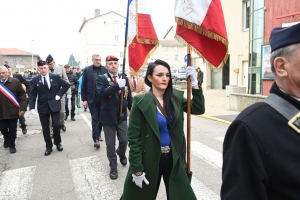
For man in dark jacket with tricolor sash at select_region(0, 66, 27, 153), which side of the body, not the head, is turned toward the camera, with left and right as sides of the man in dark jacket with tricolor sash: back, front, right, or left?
front

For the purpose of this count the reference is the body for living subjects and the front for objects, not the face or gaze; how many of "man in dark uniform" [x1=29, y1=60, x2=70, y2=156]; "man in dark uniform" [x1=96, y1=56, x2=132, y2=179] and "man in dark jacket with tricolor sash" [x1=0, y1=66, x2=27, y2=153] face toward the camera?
3

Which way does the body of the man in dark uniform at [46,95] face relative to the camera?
toward the camera

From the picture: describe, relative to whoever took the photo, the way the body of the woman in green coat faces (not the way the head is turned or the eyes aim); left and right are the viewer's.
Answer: facing the viewer and to the right of the viewer

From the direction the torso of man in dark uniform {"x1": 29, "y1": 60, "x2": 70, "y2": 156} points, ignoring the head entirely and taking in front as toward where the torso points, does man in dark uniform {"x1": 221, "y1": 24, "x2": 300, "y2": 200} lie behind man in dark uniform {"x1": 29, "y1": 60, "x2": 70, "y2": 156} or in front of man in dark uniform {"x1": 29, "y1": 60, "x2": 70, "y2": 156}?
in front

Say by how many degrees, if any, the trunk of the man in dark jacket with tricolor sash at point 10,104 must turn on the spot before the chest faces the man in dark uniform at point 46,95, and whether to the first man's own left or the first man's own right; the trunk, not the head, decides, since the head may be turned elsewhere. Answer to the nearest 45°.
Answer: approximately 45° to the first man's own left

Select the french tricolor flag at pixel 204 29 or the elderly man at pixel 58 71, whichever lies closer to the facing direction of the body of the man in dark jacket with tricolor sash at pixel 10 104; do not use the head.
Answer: the french tricolor flag

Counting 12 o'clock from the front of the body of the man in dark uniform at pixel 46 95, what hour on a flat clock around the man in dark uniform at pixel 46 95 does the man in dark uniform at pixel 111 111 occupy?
the man in dark uniform at pixel 111 111 is roughly at 11 o'clock from the man in dark uniform at pixel 46 95.

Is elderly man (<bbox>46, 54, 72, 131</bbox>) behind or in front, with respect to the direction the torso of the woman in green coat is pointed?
behind

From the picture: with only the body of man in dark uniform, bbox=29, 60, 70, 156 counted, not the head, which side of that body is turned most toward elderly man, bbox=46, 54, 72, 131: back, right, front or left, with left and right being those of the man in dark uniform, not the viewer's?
back

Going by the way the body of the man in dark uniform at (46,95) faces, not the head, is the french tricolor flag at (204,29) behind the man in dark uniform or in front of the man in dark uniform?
in front

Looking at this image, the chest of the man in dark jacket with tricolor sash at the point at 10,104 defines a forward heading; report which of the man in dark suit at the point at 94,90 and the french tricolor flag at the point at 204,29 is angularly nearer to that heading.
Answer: the french tricolor flag
